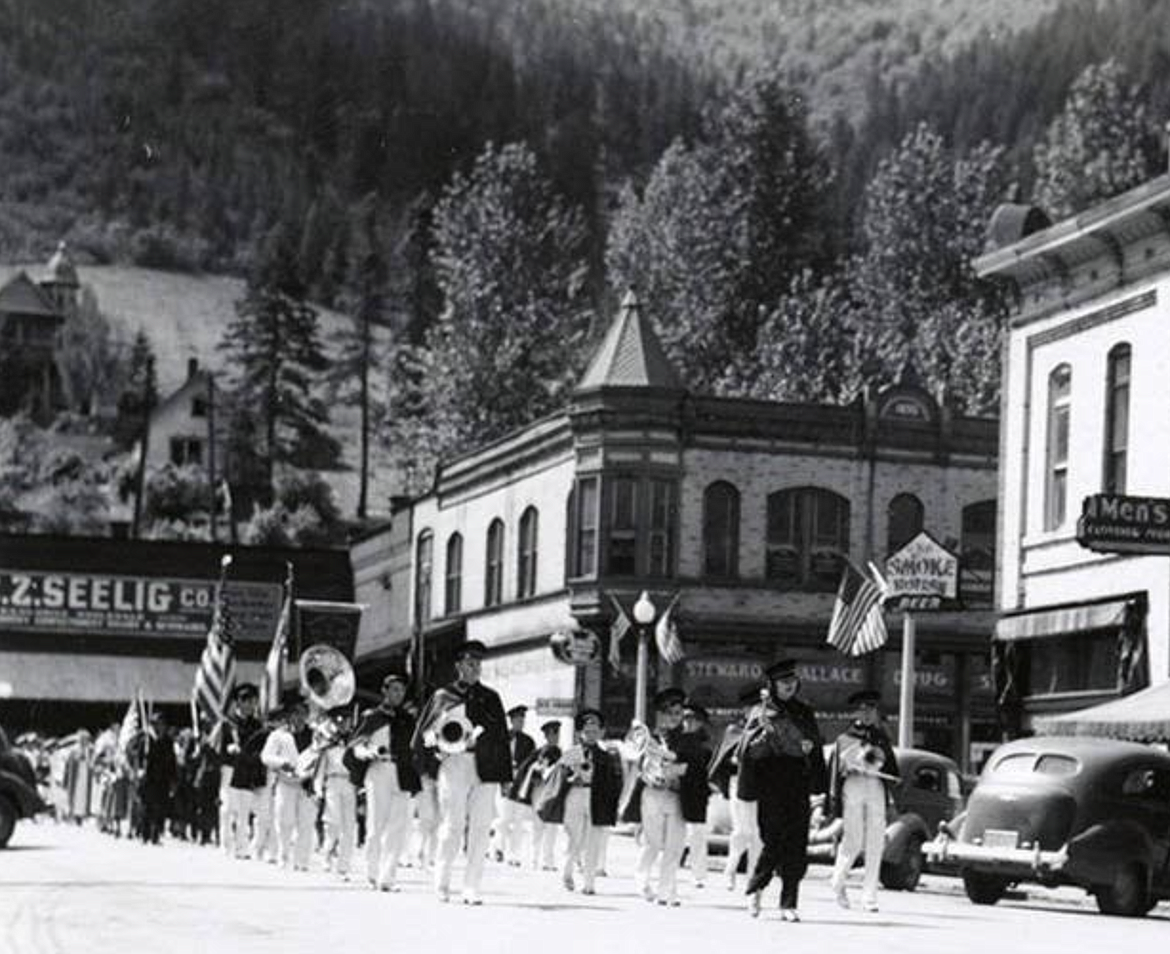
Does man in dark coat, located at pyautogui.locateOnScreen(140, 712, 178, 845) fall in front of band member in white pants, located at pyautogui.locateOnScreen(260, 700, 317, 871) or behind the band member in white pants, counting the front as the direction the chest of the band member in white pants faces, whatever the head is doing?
behind

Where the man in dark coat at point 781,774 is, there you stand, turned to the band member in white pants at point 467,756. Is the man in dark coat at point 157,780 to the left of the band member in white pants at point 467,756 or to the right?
right

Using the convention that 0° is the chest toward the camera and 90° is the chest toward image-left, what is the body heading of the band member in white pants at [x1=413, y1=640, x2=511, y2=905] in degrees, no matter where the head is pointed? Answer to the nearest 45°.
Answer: approximately 0°

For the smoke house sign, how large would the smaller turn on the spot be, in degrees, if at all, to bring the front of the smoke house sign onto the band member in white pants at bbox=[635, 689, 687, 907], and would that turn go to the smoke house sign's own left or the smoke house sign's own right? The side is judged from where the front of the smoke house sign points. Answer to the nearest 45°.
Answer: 0° — it already faces them

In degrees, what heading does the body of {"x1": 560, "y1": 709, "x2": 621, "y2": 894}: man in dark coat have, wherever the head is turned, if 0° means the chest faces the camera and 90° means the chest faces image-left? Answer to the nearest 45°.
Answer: approximately 0°

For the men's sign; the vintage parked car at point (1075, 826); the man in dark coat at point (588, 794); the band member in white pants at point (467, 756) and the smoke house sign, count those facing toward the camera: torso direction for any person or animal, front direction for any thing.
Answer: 4

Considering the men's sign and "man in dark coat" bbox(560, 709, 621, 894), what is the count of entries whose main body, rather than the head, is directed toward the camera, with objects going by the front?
2
